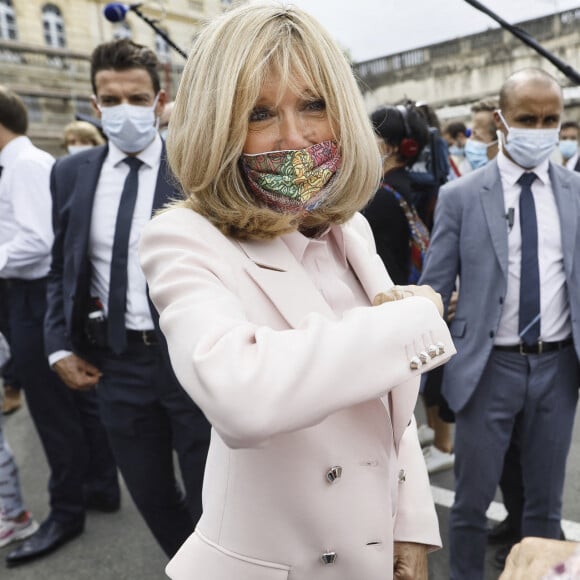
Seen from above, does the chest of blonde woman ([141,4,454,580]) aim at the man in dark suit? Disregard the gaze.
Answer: no

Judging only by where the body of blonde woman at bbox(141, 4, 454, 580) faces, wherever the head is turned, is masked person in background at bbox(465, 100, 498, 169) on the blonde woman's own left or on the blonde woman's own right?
on the blonde woman's own left

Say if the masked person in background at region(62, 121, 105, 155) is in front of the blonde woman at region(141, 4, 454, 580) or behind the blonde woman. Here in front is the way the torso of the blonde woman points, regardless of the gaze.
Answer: behind

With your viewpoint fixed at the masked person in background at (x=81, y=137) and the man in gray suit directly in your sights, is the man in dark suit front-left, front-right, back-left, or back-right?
front-right

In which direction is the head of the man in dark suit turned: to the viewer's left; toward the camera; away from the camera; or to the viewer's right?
toward the camera

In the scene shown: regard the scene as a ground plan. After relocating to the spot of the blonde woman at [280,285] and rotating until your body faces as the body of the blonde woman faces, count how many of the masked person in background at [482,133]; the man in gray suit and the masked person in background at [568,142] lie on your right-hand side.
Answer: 0

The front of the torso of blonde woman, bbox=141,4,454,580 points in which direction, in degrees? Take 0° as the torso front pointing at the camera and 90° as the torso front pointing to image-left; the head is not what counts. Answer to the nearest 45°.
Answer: approximately 315°

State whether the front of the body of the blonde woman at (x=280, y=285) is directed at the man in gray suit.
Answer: no

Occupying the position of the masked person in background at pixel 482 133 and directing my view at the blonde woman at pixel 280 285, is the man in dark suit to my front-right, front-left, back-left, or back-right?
front-right

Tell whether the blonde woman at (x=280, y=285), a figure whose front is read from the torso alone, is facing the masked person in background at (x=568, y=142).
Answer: no

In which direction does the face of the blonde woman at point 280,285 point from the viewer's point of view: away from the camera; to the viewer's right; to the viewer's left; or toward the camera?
toward the camera

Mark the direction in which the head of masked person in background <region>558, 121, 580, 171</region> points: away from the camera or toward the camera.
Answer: toward the camera
